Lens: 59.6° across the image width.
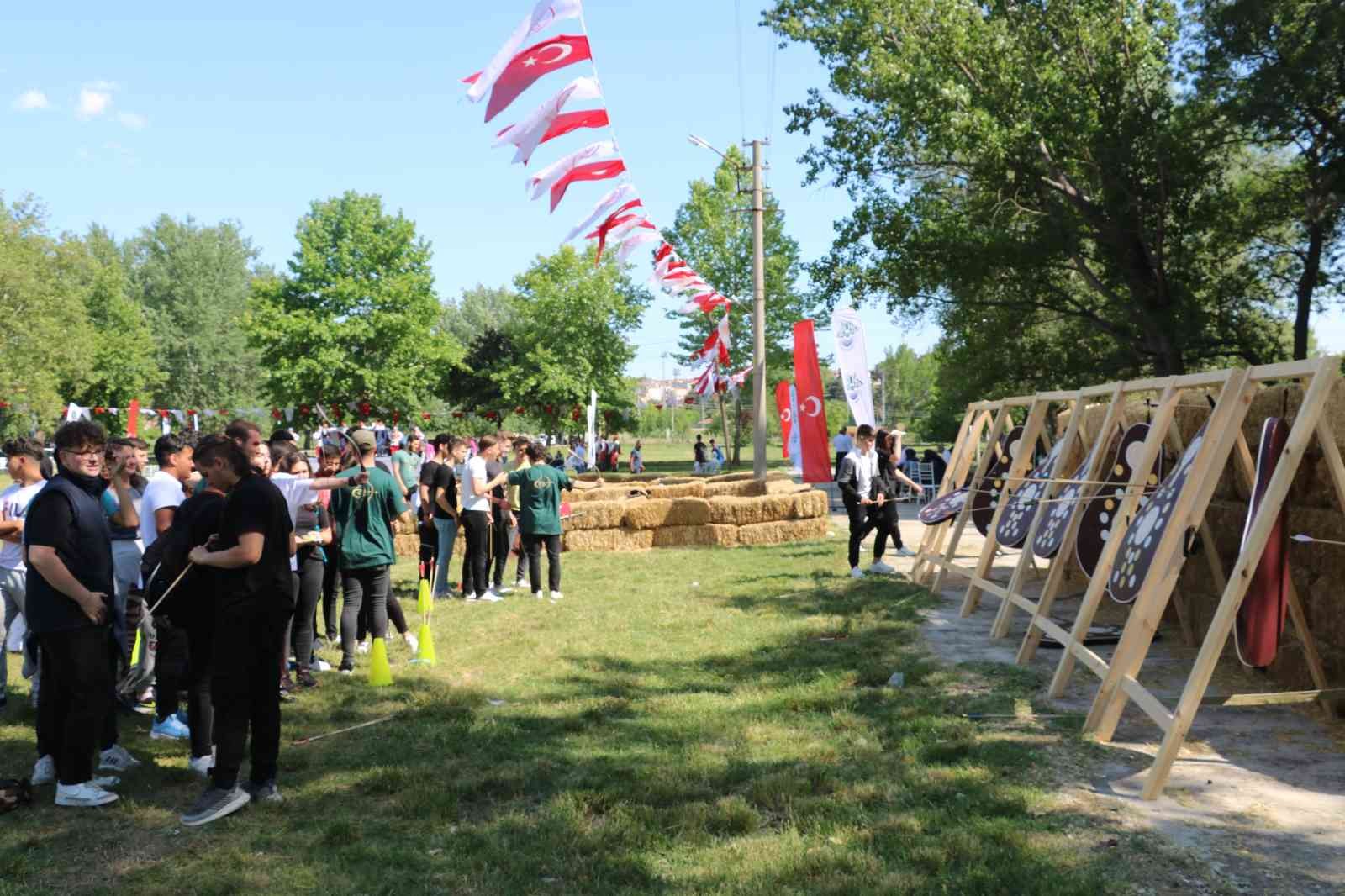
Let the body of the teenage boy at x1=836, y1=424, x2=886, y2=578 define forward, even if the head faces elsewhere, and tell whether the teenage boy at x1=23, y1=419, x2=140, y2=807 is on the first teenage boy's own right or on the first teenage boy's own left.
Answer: on the first teenage boy's own right

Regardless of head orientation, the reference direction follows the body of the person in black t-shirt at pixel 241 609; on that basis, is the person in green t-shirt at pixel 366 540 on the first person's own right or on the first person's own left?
on the first person's own right

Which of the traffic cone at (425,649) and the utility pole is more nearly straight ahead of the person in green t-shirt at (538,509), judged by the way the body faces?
the utility pole

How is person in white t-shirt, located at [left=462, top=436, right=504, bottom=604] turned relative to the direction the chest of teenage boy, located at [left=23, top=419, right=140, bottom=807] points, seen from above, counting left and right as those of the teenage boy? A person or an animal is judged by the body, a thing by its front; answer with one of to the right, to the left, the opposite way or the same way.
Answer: the same way

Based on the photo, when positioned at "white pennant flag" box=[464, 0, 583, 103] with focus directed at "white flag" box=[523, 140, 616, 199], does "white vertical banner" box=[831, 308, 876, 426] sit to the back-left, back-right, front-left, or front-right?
front-right

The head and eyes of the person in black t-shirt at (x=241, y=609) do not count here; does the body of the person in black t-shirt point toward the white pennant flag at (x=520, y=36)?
no

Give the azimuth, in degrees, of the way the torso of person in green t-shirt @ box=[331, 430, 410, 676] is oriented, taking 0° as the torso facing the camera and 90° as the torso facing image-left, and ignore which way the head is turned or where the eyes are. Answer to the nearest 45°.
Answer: approximately 180°

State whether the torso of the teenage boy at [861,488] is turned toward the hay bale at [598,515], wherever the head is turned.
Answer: no

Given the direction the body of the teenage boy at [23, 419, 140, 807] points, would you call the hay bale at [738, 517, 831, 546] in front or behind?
in front

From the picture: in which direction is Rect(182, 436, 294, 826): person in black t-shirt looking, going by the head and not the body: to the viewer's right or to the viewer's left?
to the viewer's left

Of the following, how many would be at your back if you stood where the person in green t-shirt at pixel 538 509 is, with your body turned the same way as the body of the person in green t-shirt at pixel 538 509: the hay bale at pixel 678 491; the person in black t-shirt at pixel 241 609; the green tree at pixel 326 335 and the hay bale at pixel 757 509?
1

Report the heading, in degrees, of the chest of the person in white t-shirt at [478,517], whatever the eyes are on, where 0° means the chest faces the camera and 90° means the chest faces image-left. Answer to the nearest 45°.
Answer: approximately 270°

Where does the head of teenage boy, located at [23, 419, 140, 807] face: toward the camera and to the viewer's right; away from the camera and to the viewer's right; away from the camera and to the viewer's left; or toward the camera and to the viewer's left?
toward the camera and to the viewer's right

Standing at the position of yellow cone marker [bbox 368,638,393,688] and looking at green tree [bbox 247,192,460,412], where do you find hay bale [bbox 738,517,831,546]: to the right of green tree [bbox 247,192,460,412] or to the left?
right

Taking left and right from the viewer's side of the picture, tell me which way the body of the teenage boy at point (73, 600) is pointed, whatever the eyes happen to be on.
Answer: facing to the right of the viewer
